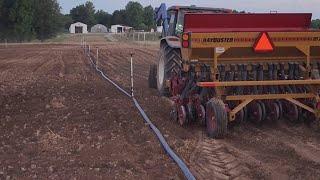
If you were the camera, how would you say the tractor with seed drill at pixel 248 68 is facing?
facing away from the viewer and to the left of the viewer
